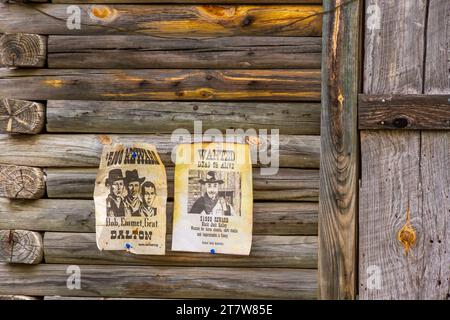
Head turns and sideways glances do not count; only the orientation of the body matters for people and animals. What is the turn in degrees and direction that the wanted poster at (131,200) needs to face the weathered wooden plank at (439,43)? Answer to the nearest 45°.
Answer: approximately 90° to its left

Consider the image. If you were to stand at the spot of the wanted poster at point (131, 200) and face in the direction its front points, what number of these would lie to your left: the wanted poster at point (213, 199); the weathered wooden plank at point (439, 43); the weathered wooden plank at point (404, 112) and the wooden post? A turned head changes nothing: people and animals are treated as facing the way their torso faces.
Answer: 4

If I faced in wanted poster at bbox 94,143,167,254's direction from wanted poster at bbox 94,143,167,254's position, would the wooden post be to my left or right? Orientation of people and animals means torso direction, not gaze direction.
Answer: on my left

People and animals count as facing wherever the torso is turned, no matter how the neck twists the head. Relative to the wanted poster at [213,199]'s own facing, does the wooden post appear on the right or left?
on its left

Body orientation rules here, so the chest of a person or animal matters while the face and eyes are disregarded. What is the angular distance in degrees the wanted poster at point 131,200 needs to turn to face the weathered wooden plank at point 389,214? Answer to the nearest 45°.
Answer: approximately 90° to its left

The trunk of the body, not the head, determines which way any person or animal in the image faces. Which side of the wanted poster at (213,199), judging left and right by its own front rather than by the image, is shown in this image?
front

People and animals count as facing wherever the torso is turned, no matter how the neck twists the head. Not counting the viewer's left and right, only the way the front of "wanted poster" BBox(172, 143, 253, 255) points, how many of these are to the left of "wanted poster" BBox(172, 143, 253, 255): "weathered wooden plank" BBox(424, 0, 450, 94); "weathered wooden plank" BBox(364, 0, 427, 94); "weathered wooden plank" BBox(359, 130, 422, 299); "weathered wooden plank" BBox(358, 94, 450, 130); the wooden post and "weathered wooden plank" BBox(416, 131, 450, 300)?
6

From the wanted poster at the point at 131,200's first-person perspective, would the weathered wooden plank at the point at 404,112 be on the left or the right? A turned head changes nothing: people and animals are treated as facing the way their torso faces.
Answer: on its left

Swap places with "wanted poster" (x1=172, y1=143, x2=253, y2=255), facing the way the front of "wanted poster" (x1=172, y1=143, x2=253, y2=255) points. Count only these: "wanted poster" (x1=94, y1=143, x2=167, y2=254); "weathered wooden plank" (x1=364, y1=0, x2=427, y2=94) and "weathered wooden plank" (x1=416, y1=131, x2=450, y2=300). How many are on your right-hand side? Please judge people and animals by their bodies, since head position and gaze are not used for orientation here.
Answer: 1

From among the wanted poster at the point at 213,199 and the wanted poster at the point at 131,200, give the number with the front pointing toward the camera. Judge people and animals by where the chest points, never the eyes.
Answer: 2

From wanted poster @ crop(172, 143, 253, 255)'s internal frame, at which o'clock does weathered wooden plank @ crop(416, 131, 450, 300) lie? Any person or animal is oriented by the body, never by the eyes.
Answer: The weathered wooden plank is roughly at 9 o'clock from the wanted poster.

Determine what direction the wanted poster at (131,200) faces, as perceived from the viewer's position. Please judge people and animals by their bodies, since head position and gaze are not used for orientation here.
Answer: facing the viewer

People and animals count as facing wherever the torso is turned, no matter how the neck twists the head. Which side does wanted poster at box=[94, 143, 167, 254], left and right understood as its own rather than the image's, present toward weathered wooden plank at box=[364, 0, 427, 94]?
left

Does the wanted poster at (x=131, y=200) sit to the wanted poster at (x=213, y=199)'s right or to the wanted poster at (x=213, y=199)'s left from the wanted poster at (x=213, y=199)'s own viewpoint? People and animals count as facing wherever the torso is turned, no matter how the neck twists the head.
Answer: on its right
